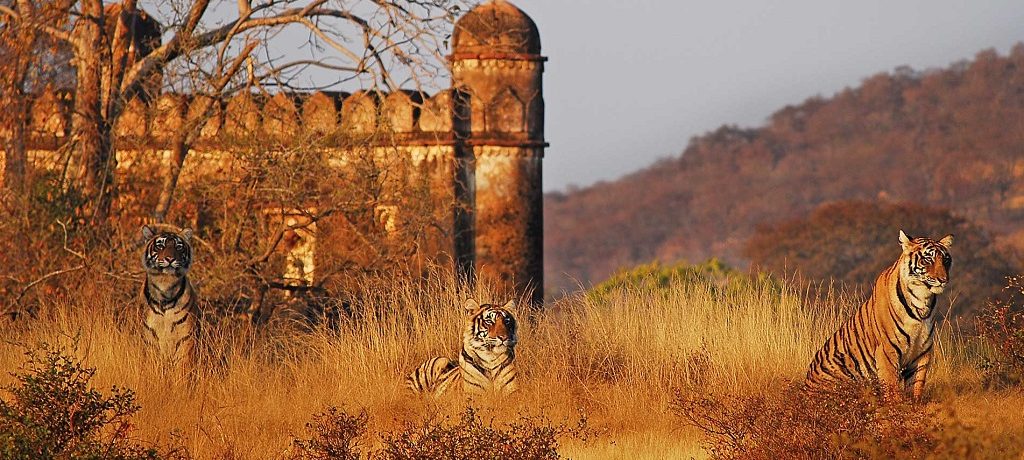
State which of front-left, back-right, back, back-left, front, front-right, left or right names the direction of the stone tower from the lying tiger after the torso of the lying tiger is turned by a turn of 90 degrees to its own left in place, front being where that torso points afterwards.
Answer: front-left

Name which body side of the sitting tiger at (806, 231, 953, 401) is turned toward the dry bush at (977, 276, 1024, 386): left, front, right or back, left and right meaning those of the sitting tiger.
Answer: left

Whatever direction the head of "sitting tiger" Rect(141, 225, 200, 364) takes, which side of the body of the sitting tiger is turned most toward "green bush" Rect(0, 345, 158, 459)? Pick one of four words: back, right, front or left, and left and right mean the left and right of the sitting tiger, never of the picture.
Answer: front

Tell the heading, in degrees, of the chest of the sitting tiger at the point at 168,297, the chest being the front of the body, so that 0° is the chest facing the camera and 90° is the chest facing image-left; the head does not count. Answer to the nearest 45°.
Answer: approximately 0°

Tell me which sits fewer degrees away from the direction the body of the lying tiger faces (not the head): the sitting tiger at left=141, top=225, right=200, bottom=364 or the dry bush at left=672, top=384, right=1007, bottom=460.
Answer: the dry bush

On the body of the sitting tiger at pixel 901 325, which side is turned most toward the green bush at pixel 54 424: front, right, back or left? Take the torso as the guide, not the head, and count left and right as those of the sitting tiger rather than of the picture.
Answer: right

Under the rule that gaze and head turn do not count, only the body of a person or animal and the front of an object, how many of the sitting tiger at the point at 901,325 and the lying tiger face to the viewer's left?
0

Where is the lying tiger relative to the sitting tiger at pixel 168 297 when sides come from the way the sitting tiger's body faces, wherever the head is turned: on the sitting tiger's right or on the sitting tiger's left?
on the sitting tiger's left

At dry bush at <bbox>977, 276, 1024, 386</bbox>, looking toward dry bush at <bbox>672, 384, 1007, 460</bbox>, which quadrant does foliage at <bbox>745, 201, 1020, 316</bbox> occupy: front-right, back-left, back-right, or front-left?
back-right

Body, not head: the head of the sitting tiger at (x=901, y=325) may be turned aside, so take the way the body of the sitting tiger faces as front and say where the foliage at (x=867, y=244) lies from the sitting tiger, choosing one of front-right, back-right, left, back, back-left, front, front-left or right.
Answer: back-left

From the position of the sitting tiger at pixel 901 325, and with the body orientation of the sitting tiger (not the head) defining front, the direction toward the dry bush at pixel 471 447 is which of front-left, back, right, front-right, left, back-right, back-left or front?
right
